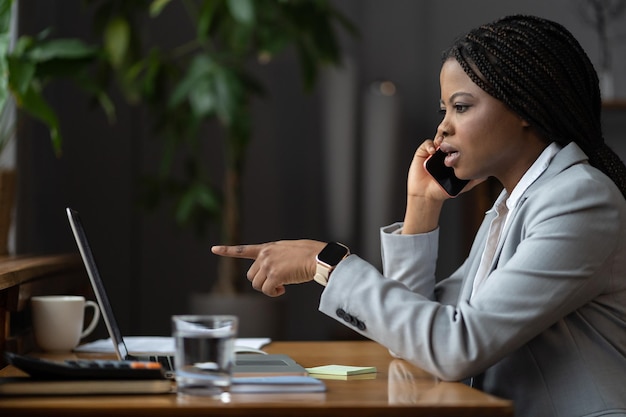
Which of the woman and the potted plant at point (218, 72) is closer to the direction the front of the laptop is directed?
the woman

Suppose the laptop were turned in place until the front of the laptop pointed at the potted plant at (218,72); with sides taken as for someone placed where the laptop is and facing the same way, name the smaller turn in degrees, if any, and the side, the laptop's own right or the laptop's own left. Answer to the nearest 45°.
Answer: approximately 90° to the laptop's own left

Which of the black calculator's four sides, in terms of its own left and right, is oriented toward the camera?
right

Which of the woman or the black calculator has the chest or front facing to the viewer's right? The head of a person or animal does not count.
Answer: the black calculator

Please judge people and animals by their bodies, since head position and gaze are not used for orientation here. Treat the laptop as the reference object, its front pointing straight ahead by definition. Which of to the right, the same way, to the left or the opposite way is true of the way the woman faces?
the opposite way

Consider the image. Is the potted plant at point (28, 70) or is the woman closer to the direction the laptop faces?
the woman

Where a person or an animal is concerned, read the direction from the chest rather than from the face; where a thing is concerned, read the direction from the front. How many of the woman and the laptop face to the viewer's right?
1

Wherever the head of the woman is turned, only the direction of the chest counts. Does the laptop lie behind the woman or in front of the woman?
in front

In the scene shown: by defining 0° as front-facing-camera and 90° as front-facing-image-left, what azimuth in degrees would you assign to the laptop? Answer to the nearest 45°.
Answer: approximately 270°

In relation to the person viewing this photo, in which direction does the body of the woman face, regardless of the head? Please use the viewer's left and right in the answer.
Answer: facing to the left of the viewer
